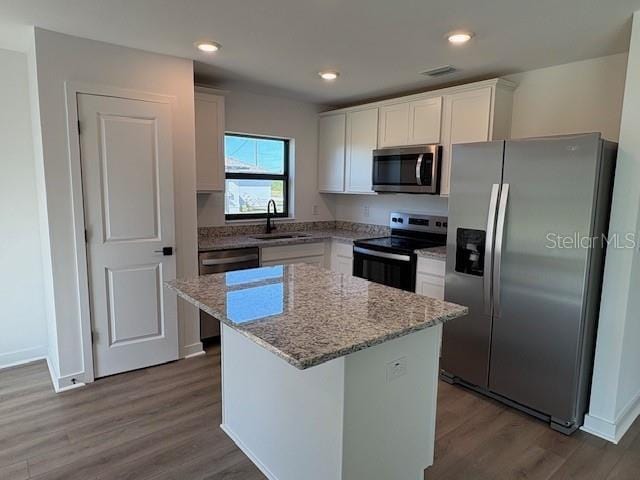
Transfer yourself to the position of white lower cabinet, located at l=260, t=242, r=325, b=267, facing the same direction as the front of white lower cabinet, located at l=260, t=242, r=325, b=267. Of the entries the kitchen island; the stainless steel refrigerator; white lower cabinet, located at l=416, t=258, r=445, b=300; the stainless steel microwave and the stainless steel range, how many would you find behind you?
0

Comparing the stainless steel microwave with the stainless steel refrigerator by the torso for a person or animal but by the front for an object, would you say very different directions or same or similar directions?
same or similar directions

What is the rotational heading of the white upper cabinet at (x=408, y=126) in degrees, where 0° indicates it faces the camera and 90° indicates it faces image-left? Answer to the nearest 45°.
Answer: approximately 45°

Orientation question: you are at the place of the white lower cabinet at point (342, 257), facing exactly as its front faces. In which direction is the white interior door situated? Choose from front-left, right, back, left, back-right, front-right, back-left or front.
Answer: front

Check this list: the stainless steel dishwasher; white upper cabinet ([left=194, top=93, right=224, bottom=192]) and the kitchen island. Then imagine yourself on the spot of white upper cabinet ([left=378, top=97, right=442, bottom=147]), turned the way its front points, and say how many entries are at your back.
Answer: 0

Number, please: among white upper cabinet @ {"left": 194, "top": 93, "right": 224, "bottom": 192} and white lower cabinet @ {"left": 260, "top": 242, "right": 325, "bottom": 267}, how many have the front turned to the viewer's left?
0

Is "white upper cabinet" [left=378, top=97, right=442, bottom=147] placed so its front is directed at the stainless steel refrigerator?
no

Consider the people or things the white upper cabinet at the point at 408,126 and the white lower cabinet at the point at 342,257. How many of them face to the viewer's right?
0

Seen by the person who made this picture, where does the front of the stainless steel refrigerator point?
facing the viewer and to the left of the viewer

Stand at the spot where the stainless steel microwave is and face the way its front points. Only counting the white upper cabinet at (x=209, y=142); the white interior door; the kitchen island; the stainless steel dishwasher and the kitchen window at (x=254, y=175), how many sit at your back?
0

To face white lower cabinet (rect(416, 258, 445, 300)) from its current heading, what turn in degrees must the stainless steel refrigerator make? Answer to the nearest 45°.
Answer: approximately 90° to its right

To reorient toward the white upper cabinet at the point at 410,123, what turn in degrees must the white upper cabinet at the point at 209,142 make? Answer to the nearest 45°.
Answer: approximately 45° to its left

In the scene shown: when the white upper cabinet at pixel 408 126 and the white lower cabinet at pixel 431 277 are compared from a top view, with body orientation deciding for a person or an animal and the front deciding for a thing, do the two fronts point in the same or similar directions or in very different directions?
same or similar directions

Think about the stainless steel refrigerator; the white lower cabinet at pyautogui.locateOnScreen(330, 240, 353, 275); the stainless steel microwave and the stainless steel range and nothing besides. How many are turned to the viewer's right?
0

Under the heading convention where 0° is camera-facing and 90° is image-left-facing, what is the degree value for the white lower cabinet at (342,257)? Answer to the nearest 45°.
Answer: approximately 45°

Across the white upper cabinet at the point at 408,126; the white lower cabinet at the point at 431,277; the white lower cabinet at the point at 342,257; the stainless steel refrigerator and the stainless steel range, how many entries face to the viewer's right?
0
